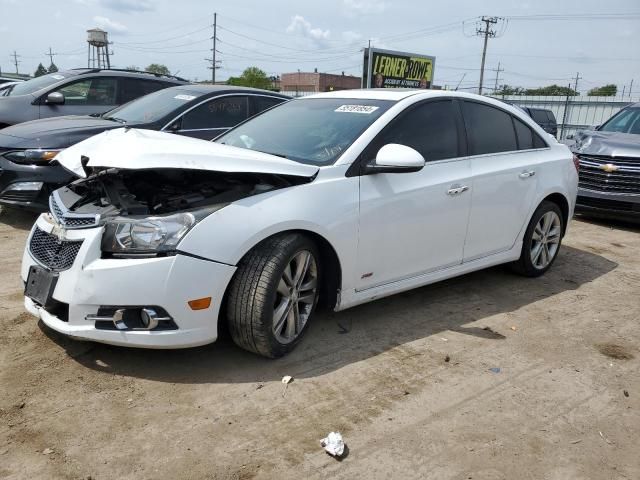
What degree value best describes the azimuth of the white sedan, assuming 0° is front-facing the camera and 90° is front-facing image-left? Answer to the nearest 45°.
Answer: approximately 45°

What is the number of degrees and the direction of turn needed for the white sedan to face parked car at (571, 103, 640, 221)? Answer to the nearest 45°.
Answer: approximately 180°

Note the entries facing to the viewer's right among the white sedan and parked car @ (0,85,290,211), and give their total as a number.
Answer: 0

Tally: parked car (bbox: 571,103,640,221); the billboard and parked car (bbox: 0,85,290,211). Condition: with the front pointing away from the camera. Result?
0

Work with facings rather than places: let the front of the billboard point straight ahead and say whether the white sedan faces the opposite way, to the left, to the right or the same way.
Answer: to the right

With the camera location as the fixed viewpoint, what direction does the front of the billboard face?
facing the viewer and to the right of the viewer

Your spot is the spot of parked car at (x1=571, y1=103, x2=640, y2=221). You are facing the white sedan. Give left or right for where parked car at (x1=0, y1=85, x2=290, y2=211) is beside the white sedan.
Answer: right

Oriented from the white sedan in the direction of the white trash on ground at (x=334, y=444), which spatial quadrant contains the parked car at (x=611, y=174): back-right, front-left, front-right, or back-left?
back-left

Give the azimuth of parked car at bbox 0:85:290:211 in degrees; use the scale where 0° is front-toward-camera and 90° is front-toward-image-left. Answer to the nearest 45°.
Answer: approximately 45°

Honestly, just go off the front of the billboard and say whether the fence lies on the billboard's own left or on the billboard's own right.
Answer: on the billboard's own left

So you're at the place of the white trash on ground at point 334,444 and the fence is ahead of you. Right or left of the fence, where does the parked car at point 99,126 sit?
left
